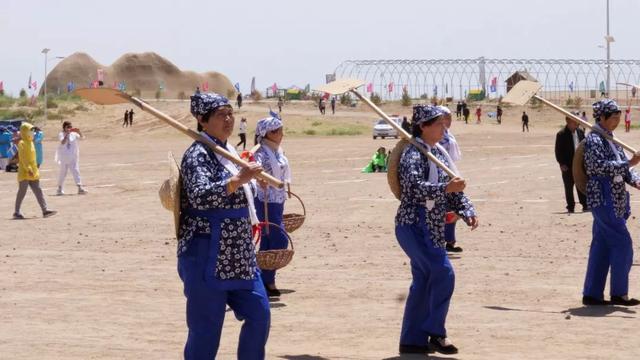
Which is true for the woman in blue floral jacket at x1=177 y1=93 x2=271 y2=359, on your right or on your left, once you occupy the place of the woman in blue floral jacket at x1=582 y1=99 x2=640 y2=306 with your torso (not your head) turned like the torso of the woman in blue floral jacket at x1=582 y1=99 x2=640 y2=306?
on your right

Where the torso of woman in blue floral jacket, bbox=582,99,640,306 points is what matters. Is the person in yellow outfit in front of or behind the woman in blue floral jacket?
behind

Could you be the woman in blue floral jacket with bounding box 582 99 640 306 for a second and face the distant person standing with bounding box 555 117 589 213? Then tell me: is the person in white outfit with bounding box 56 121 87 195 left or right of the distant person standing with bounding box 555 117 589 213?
left

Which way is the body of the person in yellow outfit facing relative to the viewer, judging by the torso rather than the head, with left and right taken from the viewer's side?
facing to the right of the viewer

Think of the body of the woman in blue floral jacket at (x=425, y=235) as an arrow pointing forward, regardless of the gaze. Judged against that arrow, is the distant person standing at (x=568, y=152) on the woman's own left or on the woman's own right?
on the woman's own left
